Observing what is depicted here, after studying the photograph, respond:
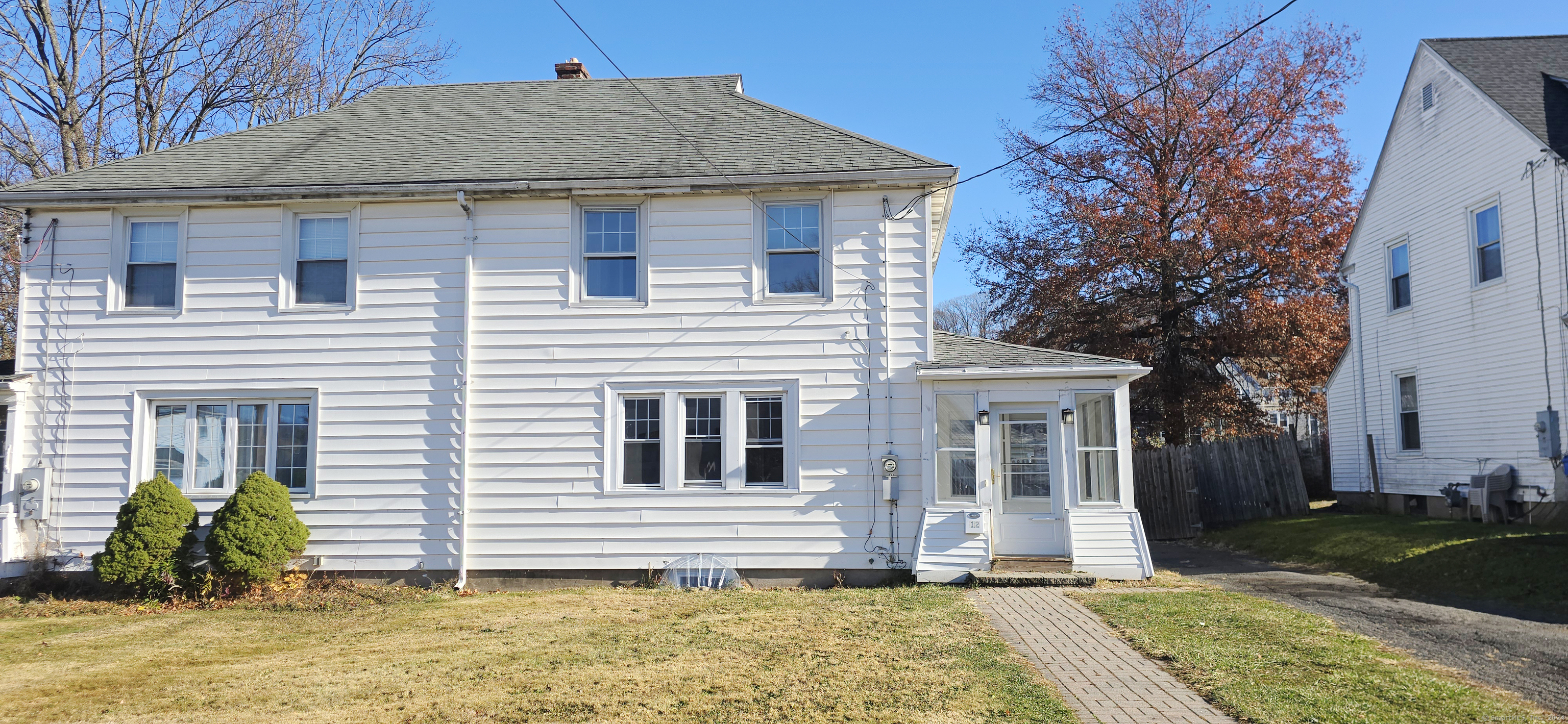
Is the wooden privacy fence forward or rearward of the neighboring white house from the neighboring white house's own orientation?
rearward

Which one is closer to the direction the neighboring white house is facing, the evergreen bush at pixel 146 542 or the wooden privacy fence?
the evergreen bush

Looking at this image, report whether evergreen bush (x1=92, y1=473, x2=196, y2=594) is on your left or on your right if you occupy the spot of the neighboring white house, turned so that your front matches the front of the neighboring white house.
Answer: on your right

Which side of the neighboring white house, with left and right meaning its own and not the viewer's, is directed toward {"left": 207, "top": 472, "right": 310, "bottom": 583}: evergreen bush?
right

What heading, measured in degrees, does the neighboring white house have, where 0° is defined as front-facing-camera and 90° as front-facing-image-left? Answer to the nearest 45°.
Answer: approximately 315°

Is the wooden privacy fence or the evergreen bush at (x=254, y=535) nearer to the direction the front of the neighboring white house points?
the evergreen bush
